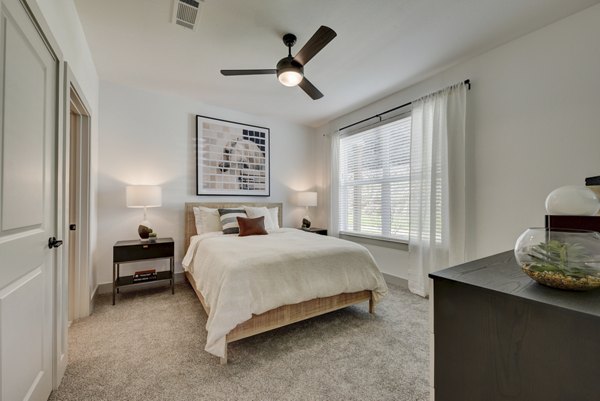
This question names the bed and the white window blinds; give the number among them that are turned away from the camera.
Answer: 0

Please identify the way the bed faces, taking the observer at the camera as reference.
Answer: facing the viewer and to the right of the viewer

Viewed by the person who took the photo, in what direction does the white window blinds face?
facing the viewer and to the left of the viewer

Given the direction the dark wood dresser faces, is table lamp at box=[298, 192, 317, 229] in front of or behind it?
in front

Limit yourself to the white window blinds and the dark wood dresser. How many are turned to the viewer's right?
0

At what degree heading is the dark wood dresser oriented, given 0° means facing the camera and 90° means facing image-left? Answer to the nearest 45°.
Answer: approximately 135°

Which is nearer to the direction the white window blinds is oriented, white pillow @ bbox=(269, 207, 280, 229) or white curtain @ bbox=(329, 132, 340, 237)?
the white pillow

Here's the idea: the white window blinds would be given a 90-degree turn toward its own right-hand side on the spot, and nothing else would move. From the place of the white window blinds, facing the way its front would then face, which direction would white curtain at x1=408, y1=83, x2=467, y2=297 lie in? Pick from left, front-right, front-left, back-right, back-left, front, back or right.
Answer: back

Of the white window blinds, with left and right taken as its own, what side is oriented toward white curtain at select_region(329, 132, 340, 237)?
right

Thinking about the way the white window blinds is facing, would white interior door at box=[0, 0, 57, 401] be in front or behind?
in front

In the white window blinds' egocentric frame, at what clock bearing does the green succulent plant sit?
The green succulent plant is roughly at 10 o'clock from the white window blinds.

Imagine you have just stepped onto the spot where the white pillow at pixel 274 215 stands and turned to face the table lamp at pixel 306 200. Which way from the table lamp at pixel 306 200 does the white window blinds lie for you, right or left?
right
